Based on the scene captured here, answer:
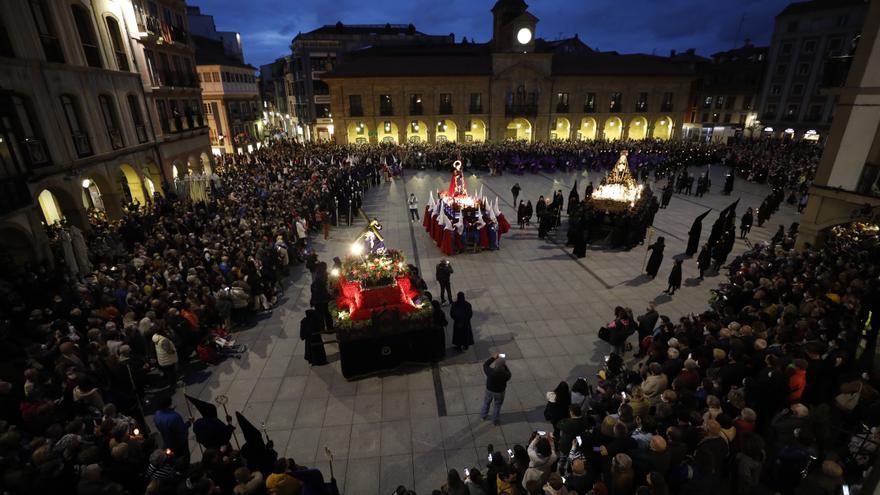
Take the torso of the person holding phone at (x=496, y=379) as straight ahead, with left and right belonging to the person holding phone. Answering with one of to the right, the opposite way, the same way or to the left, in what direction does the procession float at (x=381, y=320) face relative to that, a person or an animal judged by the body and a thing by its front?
the opposite way

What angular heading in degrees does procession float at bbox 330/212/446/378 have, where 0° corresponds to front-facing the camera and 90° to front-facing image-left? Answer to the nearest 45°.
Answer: approximately 0°

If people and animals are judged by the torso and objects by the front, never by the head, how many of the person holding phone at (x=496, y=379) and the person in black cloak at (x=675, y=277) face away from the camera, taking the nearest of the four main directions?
1

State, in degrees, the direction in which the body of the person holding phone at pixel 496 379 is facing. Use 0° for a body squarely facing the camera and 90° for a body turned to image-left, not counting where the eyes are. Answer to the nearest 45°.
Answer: approximately 180°

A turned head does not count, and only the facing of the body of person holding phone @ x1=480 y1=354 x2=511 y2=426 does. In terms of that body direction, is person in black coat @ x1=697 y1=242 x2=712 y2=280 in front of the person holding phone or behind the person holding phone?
in front

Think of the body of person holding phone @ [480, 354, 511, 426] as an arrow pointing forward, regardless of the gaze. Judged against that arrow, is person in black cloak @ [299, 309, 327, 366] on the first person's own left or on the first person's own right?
on the first person's own left

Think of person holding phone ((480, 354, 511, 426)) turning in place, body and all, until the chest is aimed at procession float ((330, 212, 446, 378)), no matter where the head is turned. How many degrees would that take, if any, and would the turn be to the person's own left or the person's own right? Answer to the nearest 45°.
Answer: approximately 45° to the person's own left

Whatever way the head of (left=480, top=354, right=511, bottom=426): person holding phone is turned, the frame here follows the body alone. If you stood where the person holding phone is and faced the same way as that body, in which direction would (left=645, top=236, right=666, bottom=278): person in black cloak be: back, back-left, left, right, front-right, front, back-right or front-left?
front-right

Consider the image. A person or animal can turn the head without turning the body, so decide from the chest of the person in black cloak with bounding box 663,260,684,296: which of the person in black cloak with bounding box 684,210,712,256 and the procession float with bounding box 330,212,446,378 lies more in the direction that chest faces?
the procession float
